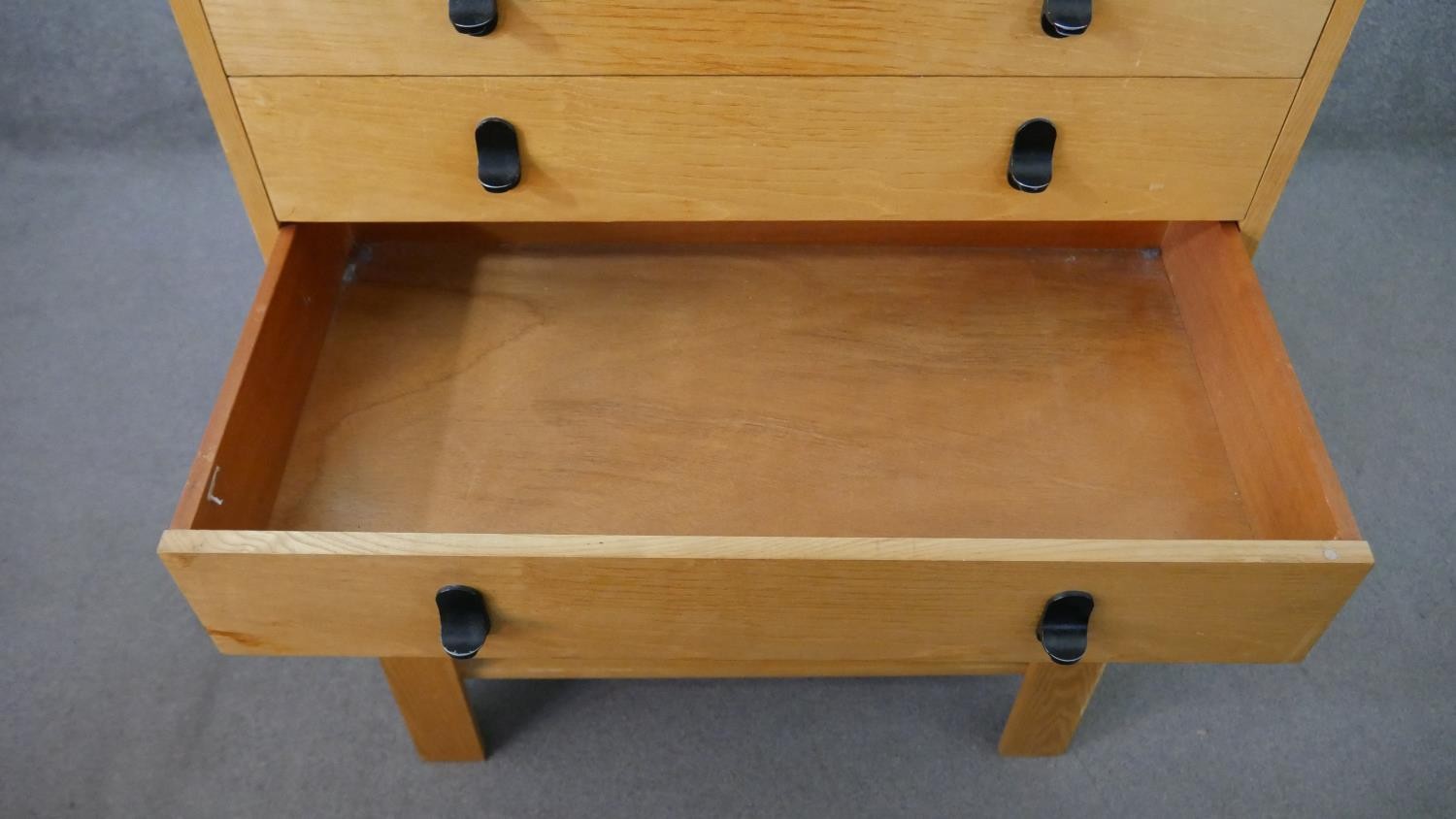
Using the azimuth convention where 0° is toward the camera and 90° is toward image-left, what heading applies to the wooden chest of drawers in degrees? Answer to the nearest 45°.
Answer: approximately 0°
